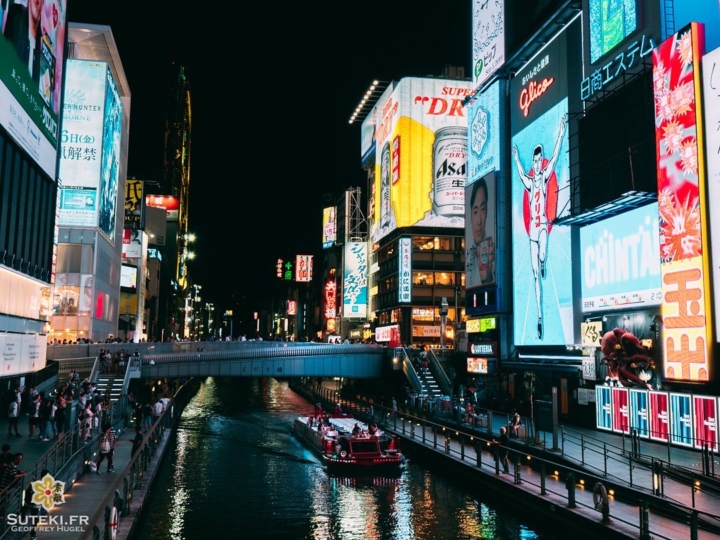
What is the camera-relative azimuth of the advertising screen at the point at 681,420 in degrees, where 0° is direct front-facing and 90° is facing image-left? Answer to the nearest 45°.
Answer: approximately 45°

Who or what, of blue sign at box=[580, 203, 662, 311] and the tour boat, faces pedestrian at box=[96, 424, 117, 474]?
the blue sign

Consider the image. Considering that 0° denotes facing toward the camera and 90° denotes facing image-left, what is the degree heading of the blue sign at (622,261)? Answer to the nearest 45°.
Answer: approximately 45°

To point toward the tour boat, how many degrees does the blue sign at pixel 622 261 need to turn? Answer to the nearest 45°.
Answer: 0° — it already faces it

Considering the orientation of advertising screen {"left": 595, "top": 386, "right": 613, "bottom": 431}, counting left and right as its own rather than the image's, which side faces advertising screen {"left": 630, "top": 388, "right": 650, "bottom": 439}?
left

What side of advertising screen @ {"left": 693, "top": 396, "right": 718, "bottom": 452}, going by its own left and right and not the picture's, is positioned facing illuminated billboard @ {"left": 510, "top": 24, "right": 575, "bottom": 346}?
right
